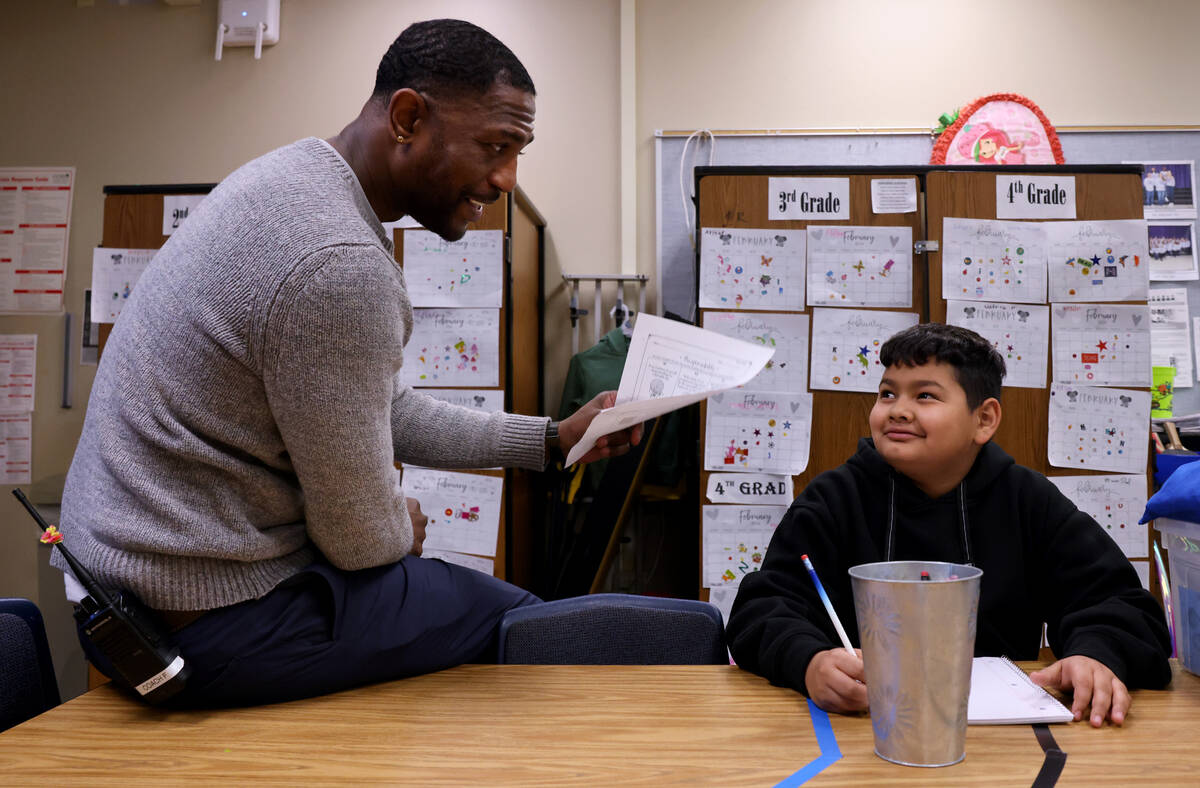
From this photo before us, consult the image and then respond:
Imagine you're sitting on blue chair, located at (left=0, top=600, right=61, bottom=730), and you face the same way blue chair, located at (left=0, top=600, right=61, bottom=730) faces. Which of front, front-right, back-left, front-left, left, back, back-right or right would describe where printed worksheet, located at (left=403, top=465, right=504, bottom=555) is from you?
left

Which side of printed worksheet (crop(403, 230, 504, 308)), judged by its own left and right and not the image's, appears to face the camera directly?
front

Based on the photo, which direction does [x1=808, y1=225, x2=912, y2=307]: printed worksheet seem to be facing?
toward the camera

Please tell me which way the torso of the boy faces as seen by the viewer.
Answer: toward the camera

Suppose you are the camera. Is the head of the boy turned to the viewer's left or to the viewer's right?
to the viewer's left

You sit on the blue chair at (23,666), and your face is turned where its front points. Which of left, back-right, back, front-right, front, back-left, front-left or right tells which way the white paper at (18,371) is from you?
back-left

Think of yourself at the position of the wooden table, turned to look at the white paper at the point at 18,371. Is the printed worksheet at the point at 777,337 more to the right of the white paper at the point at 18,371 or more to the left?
right

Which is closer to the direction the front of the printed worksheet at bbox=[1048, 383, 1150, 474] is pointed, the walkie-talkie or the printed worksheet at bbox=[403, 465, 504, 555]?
the walkie-talkie

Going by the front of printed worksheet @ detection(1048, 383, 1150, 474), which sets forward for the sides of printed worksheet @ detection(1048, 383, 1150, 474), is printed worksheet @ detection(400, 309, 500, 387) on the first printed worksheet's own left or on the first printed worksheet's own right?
on the first printed worksheet's own right

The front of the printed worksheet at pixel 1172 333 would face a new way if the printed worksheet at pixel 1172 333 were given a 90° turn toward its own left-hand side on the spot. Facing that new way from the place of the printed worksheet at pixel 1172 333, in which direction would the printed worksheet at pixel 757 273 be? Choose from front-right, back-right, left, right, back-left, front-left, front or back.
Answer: back-right

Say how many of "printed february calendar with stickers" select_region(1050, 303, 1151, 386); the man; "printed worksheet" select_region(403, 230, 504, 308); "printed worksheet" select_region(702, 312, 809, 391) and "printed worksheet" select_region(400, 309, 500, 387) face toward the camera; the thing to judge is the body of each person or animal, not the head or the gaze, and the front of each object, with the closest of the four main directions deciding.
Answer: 4

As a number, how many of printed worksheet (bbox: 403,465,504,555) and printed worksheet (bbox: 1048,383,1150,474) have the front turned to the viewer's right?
0

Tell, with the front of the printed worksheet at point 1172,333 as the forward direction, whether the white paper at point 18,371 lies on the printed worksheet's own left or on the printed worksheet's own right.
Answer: on the printed worksheet's own right

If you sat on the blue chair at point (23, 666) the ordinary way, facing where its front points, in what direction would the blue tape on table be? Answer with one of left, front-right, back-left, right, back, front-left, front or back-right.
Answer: front

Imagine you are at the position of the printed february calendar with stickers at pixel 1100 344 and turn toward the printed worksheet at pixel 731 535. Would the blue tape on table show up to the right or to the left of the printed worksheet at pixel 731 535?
left

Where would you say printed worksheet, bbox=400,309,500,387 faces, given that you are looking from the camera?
facing the viewer

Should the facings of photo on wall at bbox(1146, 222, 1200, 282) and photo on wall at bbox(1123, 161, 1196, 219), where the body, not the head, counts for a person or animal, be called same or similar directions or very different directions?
same or similar directions

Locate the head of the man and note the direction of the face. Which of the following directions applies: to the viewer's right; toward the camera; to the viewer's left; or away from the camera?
to the viewer's right

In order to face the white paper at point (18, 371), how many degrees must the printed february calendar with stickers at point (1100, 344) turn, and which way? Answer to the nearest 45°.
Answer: approximately 90° to its right
